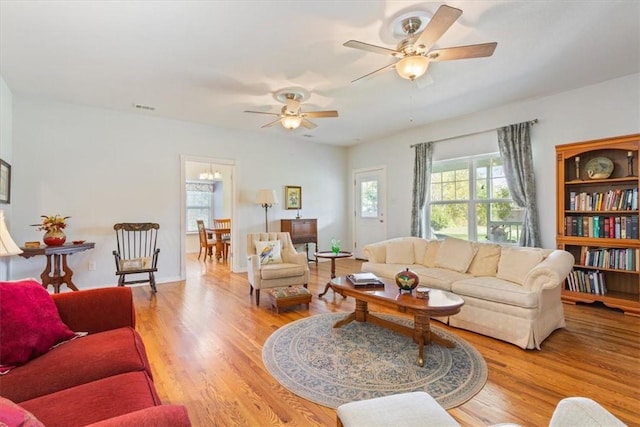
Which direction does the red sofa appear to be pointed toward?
to the viewer's right

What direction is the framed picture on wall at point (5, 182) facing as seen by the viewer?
to the viewer's right

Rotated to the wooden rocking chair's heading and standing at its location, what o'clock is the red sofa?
The red sofa is roughly at 12 o'clock from the wooden rocking chair.

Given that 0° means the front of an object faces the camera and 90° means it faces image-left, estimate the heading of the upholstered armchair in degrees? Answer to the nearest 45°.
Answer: approximately 315°

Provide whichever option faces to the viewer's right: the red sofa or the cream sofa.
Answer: the red sofa

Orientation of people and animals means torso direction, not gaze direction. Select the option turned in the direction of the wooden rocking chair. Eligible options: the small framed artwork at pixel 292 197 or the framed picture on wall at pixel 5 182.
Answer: the framed picture on wall

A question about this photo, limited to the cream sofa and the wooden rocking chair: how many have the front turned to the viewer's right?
0

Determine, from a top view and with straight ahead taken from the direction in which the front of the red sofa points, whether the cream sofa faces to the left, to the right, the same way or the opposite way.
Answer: the opposite way

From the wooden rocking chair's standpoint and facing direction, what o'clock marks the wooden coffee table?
The wooden coffee table is roughly at 11 o'clock from the wooden rocking chair.

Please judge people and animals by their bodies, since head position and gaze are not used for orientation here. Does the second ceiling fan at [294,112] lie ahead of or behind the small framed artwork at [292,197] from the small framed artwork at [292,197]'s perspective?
ahead

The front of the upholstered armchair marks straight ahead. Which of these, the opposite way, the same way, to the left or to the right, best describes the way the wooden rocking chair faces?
the same way

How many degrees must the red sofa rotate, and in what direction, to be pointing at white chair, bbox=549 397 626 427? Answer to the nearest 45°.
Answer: approximately 45° to its right

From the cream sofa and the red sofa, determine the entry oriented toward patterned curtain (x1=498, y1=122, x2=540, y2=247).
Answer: the red sofa

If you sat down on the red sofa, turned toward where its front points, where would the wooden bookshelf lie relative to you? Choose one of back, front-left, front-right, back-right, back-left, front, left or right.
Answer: front

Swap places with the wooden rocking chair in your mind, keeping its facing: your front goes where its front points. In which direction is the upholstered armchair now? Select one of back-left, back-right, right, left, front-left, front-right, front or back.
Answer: front-left

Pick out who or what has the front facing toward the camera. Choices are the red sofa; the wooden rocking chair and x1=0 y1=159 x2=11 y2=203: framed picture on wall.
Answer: the wooden rocking chair

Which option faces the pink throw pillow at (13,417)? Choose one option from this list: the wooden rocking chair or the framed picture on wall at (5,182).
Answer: the wooden rocking chair

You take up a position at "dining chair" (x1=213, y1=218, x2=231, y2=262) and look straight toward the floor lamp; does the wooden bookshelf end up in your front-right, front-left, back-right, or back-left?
front-left

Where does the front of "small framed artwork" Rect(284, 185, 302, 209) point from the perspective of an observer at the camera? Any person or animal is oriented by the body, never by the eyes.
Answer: facing the viewer and to the right of the viewer

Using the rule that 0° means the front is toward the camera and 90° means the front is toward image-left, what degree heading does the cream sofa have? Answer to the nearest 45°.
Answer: approximately 45°

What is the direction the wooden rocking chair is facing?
toward the camera
